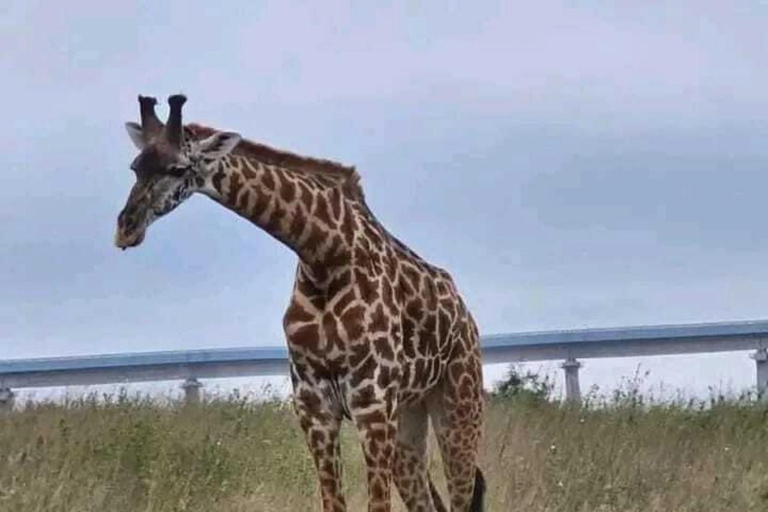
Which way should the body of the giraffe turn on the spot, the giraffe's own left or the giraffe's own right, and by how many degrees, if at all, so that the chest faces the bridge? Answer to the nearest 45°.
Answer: approximately 135° to the giraffe's own right

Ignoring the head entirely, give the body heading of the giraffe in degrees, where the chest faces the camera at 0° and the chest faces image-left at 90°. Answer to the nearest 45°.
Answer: approximately 45°
